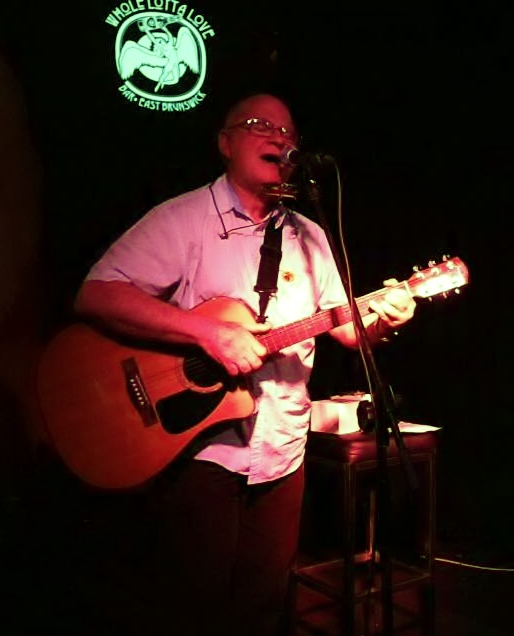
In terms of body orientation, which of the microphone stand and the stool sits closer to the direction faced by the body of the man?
the microphone stand

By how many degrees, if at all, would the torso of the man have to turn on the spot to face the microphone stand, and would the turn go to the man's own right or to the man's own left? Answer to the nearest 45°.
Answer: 0° — they already face it

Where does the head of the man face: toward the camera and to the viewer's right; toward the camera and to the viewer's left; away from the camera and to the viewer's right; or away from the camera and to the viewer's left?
toward the camera and to the viewer's right

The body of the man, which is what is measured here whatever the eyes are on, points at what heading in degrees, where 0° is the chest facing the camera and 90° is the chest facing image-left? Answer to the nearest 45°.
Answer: approximately 315°
